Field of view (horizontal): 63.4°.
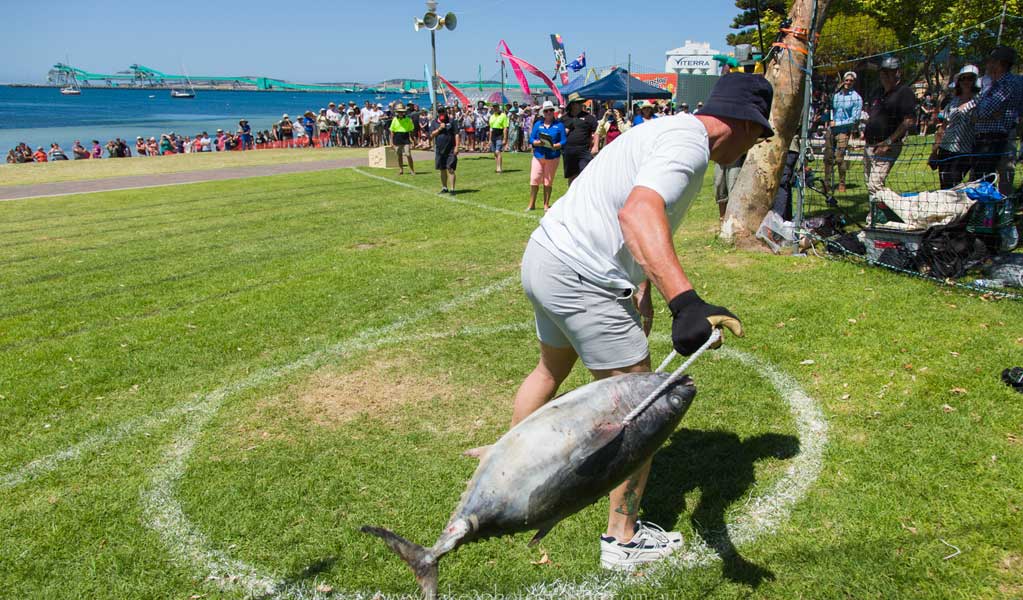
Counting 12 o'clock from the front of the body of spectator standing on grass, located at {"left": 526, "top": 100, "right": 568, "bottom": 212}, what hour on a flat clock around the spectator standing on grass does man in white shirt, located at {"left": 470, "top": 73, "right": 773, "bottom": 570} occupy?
The man in white shirt is roughly at 12 o'clock from the spectator standing on grass.

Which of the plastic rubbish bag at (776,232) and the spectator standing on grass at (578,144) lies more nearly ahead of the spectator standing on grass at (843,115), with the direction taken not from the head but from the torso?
the plastic rubbish bag

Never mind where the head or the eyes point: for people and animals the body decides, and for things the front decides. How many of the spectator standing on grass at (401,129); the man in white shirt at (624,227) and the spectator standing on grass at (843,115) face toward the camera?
2

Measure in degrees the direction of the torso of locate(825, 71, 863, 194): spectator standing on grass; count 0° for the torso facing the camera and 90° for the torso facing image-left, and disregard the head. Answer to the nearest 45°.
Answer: approximately 0°

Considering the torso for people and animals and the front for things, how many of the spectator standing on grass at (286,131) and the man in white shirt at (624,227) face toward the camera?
1

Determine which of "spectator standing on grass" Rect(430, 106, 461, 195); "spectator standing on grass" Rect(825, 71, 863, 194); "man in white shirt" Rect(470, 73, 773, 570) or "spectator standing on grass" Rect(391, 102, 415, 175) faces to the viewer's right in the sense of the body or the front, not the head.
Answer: the man in white shirt

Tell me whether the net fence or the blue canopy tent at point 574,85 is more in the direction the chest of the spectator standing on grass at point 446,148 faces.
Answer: the net fence

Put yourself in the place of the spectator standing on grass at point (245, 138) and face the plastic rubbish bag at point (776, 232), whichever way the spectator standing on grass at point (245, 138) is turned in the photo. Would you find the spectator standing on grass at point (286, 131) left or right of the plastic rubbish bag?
left

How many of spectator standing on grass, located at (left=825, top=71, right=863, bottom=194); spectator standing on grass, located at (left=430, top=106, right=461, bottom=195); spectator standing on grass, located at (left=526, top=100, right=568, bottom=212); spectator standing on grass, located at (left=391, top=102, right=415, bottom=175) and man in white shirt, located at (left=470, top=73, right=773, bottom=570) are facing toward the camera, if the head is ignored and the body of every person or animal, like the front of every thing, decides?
4
